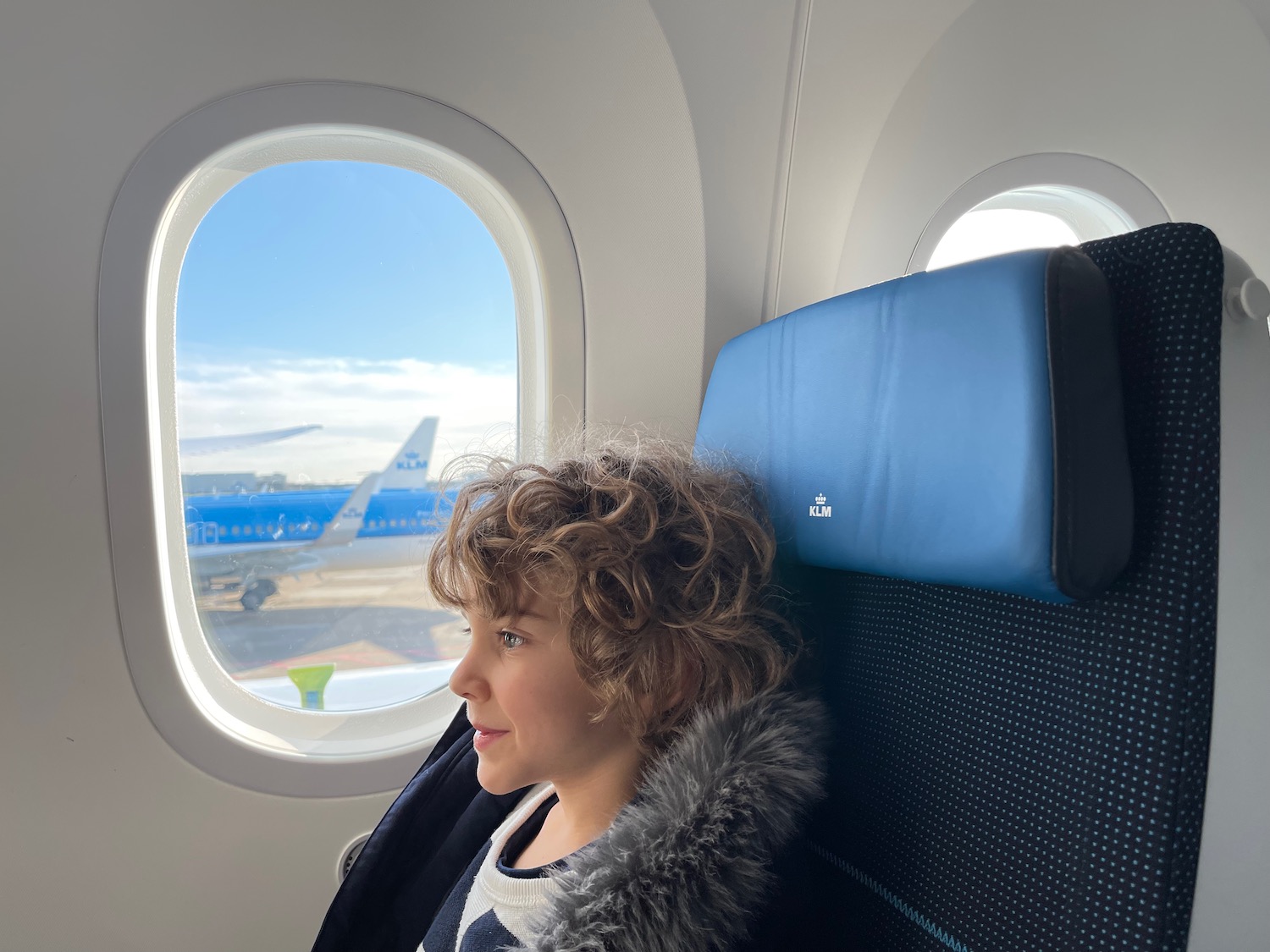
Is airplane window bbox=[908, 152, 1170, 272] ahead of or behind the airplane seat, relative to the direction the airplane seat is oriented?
behind

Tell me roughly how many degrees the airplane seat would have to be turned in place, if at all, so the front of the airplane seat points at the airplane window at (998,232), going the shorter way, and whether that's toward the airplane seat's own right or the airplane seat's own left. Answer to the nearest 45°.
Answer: approximately 135° to the airplane seat's own right

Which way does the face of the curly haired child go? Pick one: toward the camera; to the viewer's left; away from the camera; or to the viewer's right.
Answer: to the viewer's left

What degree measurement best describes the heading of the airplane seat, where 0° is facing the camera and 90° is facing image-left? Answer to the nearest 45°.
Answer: approximately 45°
